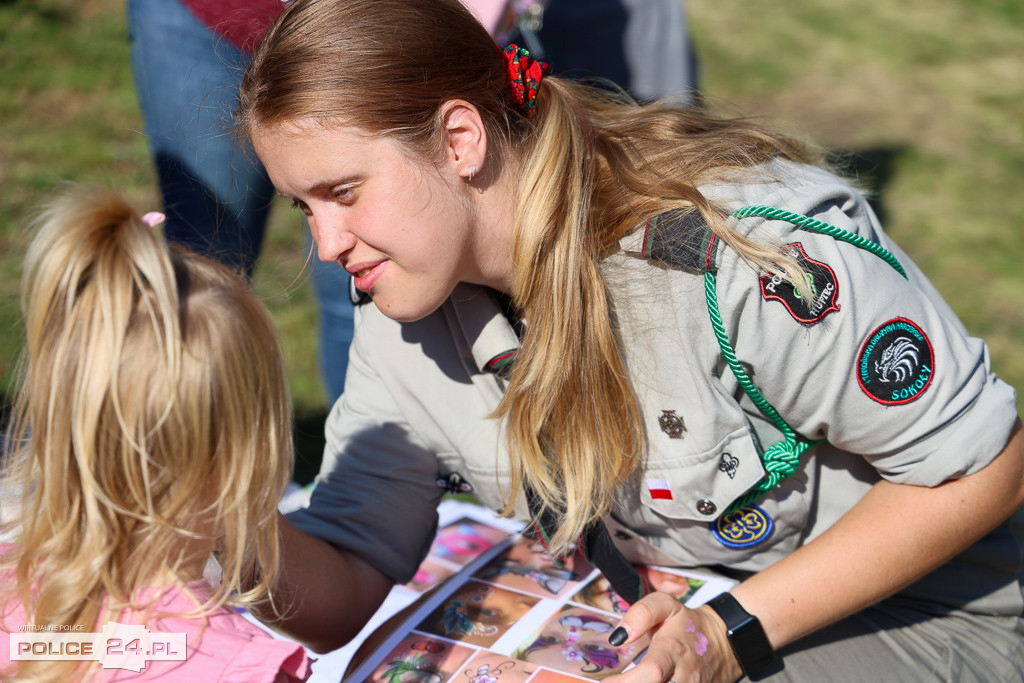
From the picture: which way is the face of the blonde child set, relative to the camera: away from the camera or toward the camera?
away from the camera

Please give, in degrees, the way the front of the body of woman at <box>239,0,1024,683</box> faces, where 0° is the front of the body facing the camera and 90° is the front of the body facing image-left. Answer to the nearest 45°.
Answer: approximately 45°

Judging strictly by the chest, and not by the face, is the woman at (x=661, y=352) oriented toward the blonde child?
yes
